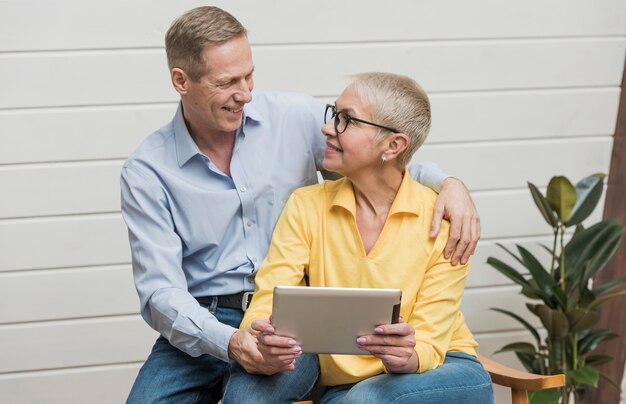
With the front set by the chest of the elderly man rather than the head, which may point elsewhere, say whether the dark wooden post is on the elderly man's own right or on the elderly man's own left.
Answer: on the elderly man's own left

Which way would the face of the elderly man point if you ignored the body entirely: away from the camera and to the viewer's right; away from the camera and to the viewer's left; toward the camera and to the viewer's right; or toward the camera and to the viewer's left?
toward the camera and to the viewer's right

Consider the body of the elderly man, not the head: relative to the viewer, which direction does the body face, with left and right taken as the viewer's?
facing the viewer and to the right of the viewer

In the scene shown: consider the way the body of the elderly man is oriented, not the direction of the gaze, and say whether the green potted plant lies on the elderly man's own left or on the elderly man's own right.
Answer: on the elderly man's own left

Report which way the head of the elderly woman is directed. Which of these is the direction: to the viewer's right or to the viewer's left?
to the viewer's left
